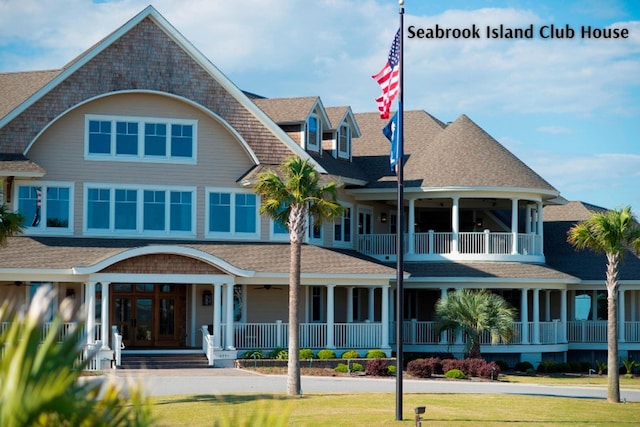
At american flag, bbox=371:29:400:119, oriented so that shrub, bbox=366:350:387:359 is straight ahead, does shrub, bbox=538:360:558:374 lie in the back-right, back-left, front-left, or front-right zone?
front-right

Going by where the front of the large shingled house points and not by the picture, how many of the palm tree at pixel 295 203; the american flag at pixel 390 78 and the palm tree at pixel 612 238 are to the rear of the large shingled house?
0

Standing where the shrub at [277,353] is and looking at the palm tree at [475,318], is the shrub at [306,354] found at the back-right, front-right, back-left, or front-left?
front-right

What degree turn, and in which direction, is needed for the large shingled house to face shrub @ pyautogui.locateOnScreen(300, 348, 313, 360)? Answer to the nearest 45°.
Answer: approximately 45° to its left

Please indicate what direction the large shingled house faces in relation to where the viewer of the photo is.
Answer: facing the viewer

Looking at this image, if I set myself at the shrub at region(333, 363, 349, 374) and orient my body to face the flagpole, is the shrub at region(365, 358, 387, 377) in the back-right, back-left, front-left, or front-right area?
front-left

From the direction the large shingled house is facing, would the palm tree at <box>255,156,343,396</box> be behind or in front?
in front

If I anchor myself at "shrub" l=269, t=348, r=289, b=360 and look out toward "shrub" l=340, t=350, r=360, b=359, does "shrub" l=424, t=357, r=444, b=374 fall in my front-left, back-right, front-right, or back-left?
front-right

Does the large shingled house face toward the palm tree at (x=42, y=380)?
yes

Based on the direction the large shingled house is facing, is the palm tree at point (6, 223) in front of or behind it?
in front
